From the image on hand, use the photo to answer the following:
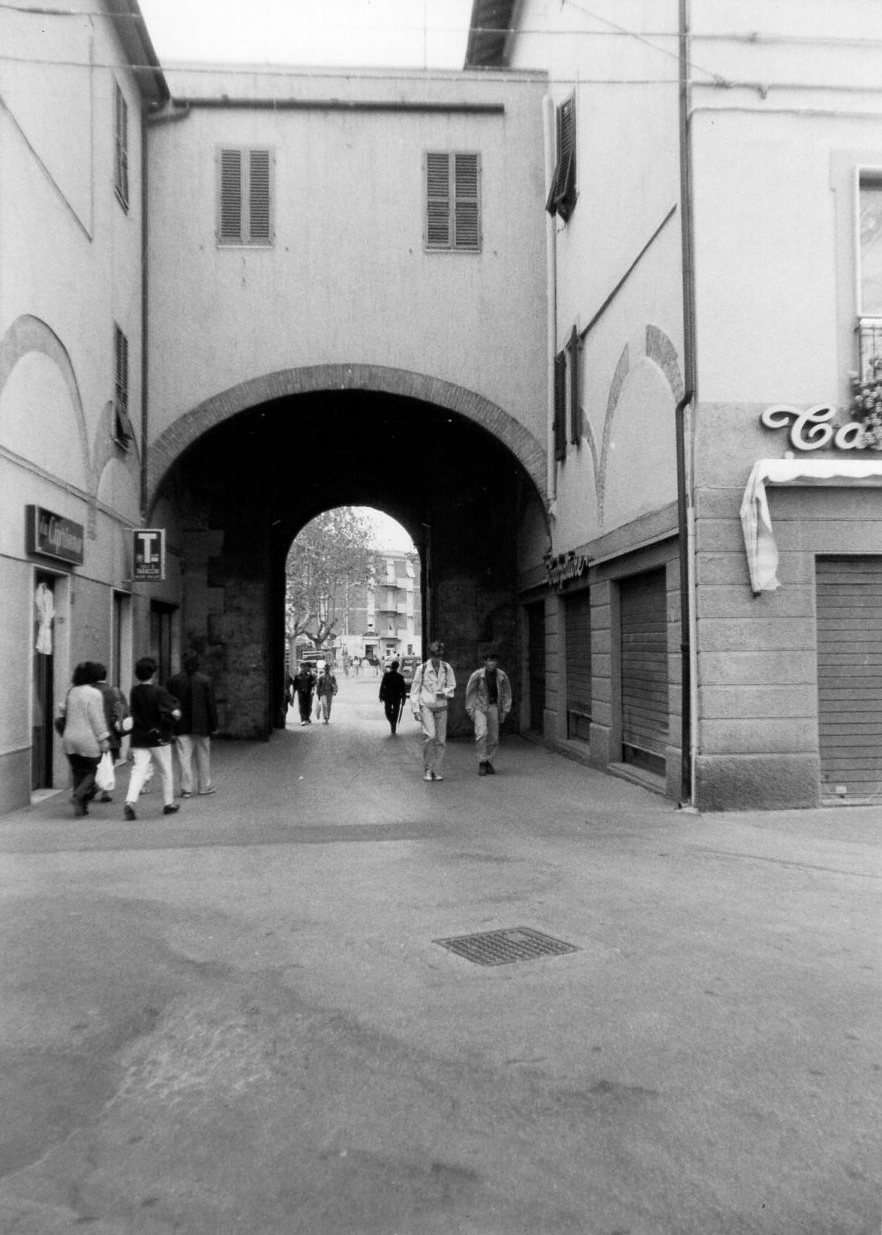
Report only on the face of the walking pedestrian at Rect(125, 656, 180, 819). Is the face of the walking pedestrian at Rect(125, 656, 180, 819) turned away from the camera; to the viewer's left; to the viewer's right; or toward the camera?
away from the camera

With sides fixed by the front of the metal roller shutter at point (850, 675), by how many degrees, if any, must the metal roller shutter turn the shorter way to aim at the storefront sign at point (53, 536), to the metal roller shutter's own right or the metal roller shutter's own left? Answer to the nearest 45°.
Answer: approximately 90° to the metal roller shutter's own right

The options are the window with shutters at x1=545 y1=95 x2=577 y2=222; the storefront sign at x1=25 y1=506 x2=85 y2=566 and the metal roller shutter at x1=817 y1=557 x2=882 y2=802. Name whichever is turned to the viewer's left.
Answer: the window with shutters

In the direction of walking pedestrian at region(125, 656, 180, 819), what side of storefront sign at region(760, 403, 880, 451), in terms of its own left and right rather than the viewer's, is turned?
right

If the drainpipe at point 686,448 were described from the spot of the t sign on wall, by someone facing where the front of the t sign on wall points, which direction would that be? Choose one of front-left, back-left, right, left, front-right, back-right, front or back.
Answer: front-left

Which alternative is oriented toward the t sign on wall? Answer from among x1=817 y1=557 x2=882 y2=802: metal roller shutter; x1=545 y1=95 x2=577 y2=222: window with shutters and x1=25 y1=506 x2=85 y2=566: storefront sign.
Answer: the window with shutters

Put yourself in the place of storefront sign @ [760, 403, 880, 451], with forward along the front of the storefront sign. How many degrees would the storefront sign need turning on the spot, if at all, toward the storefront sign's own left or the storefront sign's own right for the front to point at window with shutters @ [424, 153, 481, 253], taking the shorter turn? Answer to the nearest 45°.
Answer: approximately 135° to the storefront sign's own right

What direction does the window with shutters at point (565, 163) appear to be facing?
to the viewer's left

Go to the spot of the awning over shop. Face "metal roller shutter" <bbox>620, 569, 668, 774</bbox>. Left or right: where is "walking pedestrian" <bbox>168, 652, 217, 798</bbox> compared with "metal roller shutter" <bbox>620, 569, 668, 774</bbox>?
left

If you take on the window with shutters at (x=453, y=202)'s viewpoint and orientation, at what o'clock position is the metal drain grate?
The metal drain grate is roughly at 12 o'clock from the window with shutters.

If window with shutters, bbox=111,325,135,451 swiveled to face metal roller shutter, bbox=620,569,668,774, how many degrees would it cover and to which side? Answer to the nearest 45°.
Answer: approximately 45° to its right

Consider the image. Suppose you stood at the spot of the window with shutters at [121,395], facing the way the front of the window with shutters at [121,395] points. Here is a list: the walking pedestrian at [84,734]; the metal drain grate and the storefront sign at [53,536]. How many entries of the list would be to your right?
3

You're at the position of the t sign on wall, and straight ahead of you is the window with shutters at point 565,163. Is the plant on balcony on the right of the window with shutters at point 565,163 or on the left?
right

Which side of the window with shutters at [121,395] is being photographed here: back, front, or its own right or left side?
right
